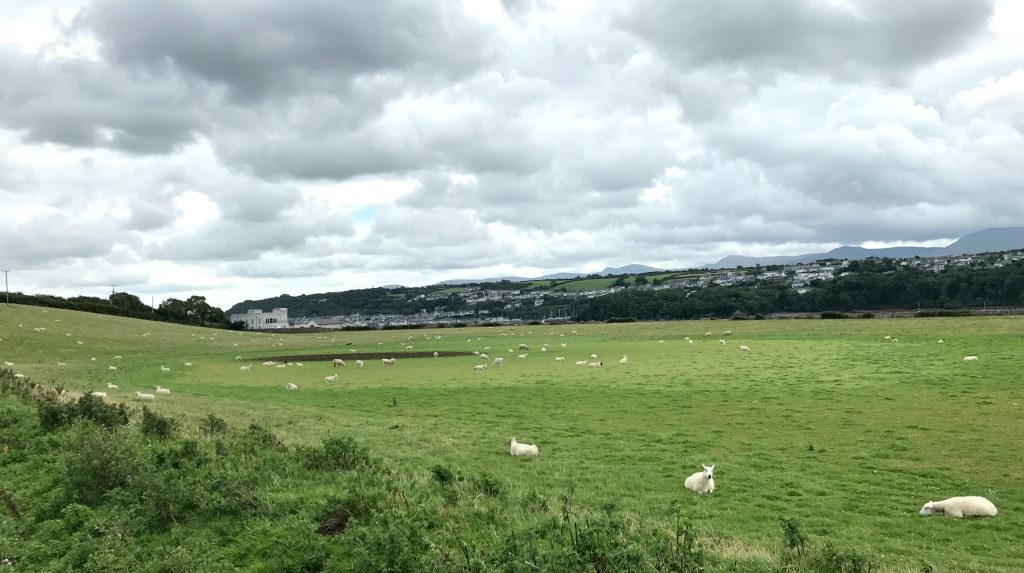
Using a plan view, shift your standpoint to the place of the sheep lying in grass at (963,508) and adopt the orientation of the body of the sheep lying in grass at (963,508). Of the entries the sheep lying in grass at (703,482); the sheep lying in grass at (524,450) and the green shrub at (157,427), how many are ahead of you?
3

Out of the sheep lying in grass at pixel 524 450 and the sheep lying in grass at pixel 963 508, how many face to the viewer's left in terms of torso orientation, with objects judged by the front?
2

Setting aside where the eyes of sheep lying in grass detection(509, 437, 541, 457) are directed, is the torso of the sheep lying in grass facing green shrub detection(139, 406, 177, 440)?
yes

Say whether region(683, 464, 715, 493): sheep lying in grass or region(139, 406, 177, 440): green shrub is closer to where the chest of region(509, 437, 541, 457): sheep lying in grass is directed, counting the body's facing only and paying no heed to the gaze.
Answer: the green shrub

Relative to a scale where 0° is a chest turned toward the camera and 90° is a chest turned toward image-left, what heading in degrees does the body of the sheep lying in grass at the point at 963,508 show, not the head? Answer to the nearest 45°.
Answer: approximately 90°

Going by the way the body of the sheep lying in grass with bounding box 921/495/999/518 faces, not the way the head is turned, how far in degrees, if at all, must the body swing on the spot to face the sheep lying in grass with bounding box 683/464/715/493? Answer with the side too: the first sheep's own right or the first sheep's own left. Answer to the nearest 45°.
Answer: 0° — it already faces it

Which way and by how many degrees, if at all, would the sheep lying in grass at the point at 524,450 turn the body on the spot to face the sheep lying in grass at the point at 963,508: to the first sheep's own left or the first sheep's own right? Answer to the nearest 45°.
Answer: approximately 135° to the first sheep's own left

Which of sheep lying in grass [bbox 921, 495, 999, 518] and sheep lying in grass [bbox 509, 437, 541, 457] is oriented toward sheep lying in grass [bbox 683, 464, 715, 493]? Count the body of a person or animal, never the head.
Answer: sheep lying in grass [bbox 921, 495, 999, 518]
